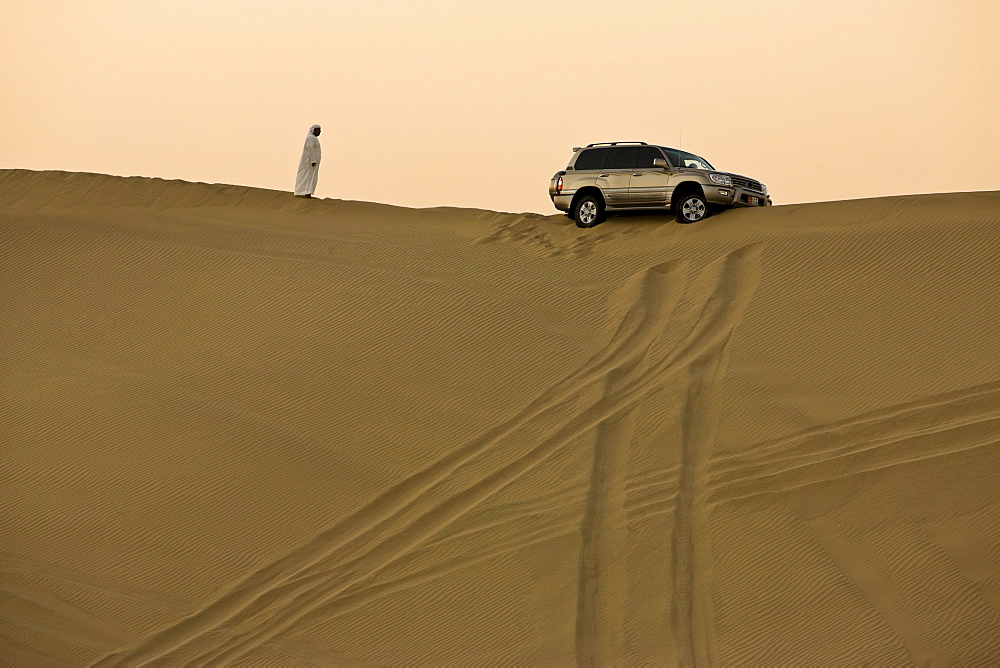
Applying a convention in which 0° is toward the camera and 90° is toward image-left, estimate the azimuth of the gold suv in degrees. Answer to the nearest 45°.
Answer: approximately 315°

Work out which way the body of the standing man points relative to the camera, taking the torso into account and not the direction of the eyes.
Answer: to the viewer's right

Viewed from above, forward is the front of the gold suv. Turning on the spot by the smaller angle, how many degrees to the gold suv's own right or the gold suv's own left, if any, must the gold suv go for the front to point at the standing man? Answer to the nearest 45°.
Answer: approximately 135° to the gold suv's own right

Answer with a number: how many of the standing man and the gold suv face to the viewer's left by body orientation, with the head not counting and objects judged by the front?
0

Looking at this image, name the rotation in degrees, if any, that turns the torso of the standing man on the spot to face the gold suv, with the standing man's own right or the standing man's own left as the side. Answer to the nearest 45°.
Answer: approximately 45° to the standing man's own right
